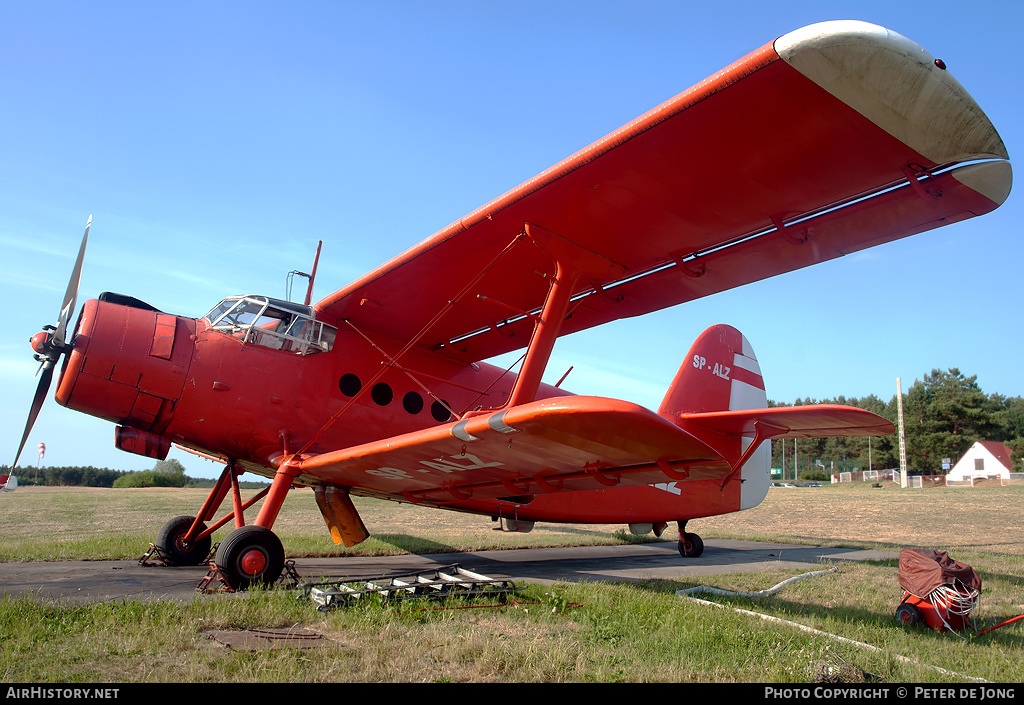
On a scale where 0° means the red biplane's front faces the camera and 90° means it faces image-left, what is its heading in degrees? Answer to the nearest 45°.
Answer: approximately 45°

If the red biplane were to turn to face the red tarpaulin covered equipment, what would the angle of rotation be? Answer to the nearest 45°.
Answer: approximately 135° to its left
